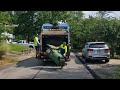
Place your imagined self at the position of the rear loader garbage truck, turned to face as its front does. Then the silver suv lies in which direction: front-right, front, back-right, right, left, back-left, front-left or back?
right

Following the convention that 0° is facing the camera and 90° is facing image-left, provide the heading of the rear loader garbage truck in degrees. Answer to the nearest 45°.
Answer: approximately 180°

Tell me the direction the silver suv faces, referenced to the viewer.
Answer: facing away from the viewer

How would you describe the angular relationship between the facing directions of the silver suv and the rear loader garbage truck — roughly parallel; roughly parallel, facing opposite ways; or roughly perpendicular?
roughly parallel

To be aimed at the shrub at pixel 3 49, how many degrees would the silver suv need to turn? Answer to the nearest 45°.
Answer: approximately 90° to its left

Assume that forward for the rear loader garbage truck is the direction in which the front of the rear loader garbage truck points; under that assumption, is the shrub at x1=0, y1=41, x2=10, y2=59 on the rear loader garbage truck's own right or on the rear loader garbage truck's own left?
on the rear loader garbage truck's own left
